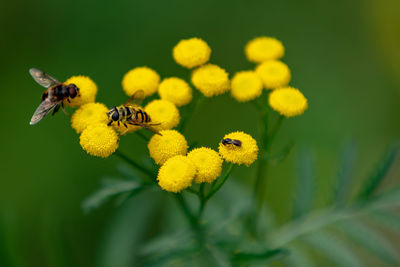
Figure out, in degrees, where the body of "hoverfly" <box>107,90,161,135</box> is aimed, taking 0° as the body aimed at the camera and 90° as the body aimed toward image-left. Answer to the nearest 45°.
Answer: approximately 90°

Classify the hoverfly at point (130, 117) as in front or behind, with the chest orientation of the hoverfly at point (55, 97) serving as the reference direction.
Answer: in front

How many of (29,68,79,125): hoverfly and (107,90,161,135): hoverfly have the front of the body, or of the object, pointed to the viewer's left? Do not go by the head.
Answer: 1

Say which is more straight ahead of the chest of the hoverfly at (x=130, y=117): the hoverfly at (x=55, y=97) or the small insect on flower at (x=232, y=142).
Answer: the hoverfly

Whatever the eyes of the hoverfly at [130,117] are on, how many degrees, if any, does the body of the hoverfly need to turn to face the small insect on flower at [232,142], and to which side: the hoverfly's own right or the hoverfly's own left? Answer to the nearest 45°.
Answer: approximately 135° to the hoverfly's own left

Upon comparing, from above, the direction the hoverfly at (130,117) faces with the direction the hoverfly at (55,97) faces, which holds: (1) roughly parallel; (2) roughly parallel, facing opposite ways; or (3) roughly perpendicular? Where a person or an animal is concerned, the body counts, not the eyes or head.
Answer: roughly parallel, facing opposite ways

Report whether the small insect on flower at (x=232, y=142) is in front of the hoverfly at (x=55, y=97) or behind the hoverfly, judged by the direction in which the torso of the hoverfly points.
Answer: in front

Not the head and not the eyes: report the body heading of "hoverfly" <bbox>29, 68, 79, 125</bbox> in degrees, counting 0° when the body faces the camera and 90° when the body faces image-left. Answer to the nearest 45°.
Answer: approximately 270°

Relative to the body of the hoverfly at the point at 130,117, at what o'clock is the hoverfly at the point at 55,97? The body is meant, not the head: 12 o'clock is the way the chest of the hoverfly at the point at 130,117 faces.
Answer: the hoverfly at the point at 55,97 is roughly at 1 o'clock from the hoverfly at the point at 130,117.
